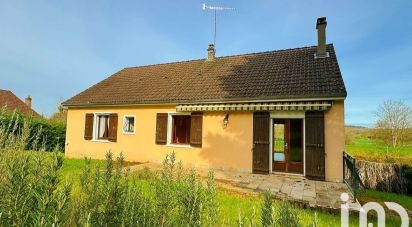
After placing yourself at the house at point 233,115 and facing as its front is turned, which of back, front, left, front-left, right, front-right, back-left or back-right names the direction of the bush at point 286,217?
front-left

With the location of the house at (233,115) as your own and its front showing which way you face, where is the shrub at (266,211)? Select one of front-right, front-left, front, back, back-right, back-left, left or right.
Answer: front-left

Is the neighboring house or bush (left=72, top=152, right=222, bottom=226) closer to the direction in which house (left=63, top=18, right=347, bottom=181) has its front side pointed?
the bush

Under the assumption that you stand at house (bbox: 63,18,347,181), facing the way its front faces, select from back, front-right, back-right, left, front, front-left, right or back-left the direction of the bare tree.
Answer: back

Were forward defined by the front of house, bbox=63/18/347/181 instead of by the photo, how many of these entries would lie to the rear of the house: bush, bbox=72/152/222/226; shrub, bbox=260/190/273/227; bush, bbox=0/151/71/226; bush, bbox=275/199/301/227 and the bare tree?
1

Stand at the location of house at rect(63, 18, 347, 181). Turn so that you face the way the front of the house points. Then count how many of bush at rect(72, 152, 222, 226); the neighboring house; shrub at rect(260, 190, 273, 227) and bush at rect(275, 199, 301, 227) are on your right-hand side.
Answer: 1

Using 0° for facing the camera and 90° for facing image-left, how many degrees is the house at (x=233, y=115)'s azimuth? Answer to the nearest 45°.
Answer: approximately 45°

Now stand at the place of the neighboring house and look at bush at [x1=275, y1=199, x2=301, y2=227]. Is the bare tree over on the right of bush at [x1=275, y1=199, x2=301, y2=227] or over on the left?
left

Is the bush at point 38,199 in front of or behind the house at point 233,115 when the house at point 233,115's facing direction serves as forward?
in front

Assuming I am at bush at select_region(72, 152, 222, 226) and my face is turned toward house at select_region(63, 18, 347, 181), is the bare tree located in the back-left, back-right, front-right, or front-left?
front-right

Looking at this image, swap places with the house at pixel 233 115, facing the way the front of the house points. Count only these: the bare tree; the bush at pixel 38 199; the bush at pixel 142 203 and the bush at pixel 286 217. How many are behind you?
1

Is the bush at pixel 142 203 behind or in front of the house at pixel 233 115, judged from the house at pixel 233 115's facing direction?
in front
